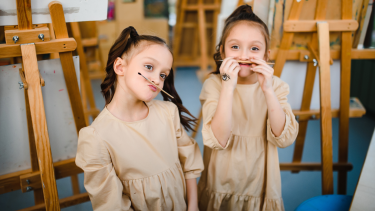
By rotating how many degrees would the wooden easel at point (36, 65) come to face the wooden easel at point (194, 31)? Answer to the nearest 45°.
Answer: approximately 90° to its right

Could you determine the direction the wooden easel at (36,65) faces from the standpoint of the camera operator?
facing away from the viewer and to the left of the viewer

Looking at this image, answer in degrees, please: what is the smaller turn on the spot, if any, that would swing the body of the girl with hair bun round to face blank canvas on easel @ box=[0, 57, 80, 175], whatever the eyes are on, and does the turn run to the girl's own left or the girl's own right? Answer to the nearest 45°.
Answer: approximately 90° to the girl's own right

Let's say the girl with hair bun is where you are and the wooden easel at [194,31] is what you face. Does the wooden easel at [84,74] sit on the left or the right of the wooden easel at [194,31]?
left

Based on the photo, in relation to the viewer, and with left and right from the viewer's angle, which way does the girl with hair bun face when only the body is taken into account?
facing the viewer
